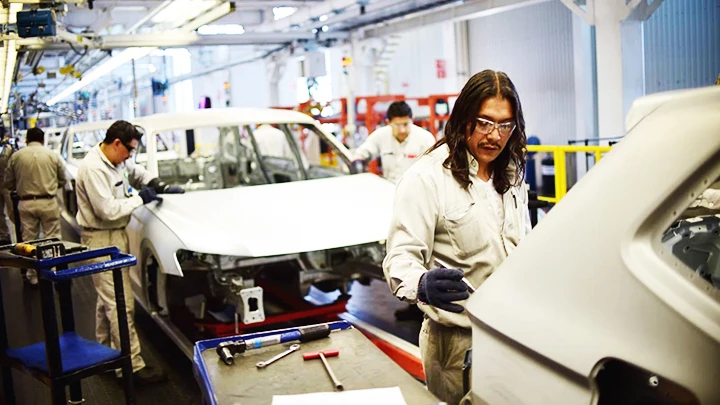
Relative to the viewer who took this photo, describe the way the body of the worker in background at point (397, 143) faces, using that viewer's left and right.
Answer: facing the viewer

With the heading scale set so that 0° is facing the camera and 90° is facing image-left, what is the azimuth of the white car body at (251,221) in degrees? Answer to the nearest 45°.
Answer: approximately 315°

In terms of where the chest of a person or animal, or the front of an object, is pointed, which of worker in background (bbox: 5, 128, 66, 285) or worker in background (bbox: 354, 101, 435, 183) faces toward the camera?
worker in background (bbox: 354, 101, 435, 183)

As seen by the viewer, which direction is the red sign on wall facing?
toward the camera

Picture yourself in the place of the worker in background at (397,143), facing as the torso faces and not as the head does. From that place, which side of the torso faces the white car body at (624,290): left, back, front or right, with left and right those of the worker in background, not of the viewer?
front

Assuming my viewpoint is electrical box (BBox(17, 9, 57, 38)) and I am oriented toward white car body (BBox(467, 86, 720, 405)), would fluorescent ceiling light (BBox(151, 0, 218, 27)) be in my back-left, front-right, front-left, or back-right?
back-left

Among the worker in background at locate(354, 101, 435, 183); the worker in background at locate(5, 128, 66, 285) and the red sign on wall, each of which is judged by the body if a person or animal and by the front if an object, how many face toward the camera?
2

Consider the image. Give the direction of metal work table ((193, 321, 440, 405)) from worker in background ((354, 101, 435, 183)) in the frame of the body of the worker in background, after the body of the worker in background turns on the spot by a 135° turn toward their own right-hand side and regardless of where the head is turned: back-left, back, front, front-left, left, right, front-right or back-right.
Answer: back-left

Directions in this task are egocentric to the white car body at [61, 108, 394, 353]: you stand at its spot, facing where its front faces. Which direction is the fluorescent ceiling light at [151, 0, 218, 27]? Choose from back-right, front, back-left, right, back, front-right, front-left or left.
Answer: back-left

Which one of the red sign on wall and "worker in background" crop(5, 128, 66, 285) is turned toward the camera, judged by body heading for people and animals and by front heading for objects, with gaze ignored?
the red sign on wall

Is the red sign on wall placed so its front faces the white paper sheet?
yes

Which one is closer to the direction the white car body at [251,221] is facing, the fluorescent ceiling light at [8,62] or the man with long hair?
the man with long hair

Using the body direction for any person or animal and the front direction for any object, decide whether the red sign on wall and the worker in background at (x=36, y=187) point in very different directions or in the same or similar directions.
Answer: very different directions

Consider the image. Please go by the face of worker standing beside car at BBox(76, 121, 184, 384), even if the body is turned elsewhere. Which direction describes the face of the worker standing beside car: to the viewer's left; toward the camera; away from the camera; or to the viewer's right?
to the viewer's right

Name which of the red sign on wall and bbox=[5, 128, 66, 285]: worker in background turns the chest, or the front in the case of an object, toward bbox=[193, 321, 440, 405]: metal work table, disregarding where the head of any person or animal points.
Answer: the red sign on wall
